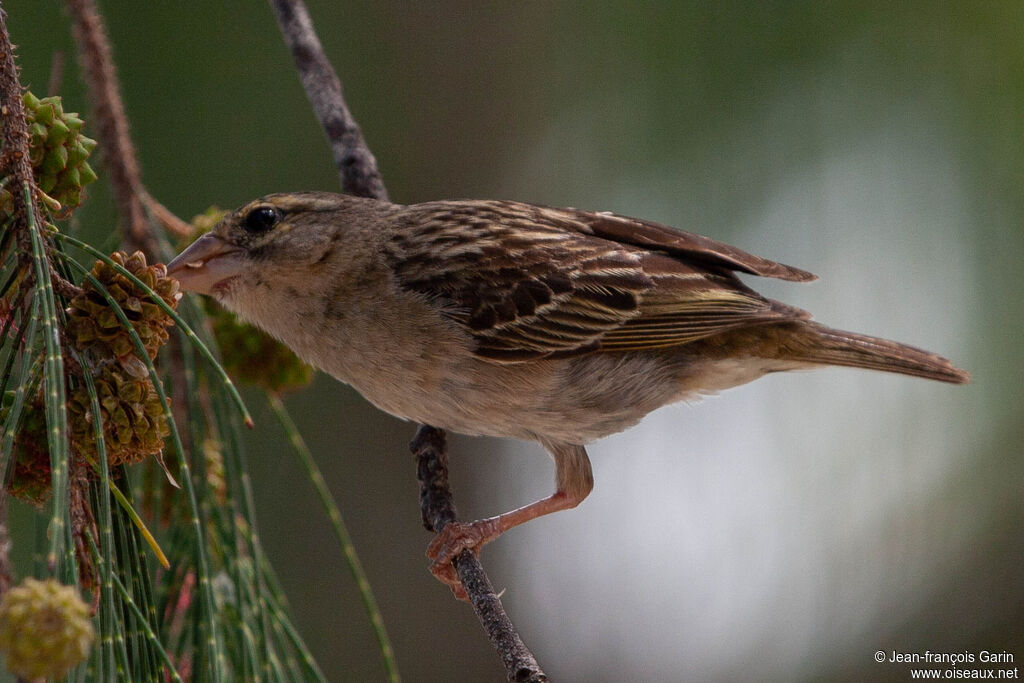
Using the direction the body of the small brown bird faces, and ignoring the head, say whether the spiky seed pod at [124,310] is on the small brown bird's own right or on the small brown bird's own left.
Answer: on the small brown bird's own left

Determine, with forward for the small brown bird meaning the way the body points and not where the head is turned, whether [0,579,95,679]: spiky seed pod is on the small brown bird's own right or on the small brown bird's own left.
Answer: on the small brown bird's own left

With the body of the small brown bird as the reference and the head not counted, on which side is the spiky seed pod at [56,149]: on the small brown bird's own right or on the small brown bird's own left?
on the small brown bird's own left

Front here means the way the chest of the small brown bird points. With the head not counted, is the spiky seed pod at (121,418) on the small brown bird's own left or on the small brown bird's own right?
on the small brown bird's own left

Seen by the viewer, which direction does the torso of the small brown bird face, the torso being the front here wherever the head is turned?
to the viewer's left

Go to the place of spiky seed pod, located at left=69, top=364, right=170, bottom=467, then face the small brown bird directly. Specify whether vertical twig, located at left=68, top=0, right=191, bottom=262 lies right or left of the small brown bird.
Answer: left
